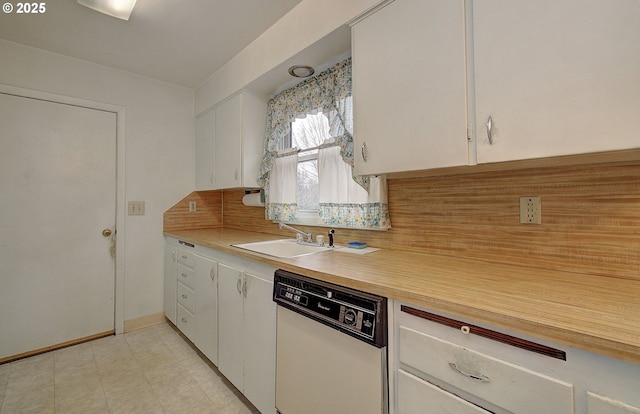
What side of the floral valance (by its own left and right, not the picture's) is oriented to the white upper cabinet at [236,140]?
right

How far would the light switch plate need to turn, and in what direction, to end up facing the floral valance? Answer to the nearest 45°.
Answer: approximately 45° to its left

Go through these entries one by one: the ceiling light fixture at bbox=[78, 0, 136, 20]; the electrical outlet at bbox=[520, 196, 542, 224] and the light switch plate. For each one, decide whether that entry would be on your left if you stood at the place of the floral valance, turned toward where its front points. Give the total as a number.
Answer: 1

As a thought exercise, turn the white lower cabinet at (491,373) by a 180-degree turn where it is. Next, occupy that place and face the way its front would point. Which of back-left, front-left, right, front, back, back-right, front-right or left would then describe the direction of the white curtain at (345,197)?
left

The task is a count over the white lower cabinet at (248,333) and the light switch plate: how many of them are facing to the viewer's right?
0
